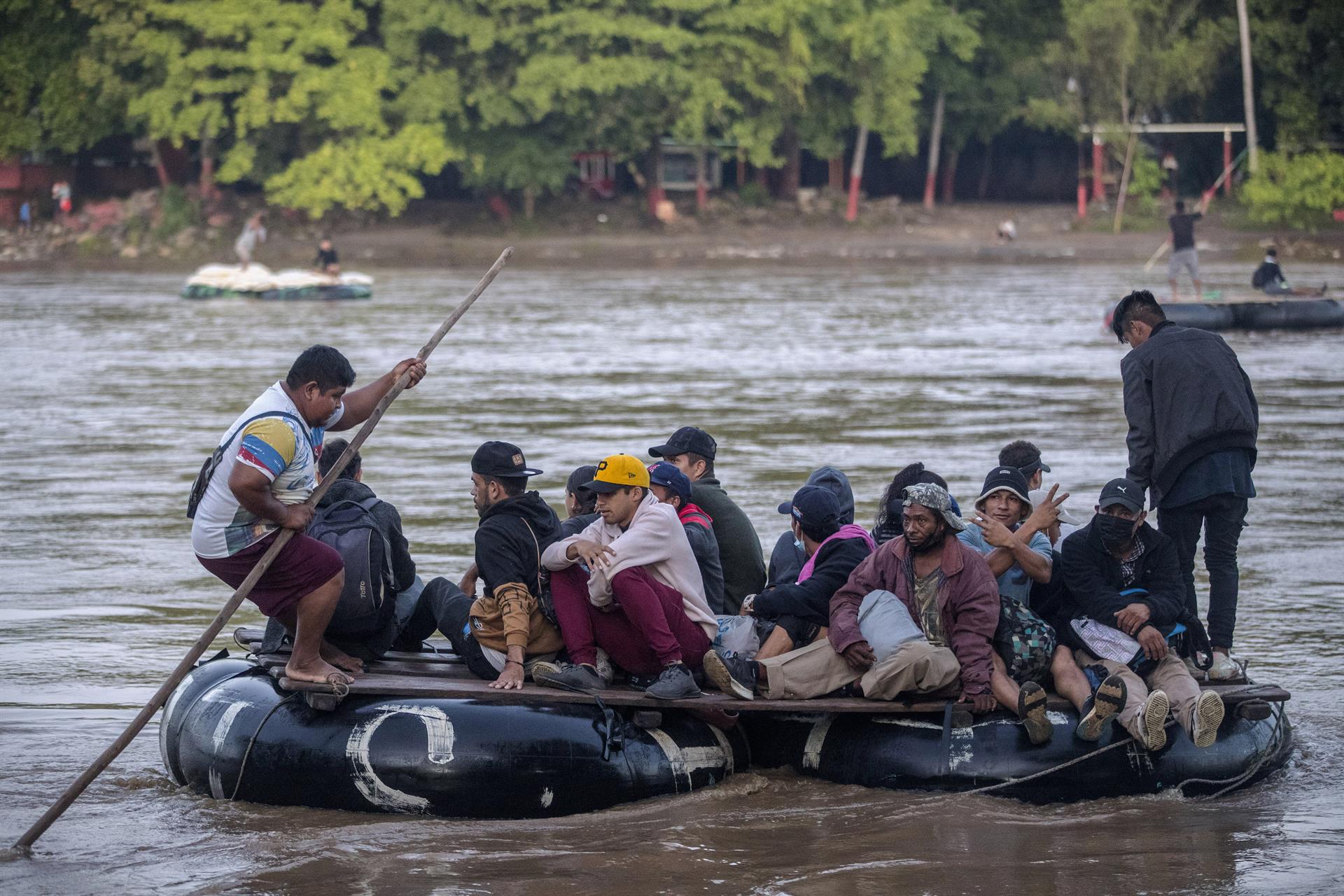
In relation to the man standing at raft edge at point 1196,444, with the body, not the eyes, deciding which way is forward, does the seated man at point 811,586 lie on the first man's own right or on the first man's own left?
on the first man's own left

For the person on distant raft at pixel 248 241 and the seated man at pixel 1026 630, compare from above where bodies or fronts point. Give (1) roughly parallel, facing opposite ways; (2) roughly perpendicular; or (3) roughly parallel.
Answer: roughly perpendicular

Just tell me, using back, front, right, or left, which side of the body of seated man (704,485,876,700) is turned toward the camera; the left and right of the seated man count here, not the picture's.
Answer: left

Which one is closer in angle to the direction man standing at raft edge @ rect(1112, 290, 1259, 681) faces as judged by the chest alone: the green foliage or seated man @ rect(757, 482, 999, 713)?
the green foliage

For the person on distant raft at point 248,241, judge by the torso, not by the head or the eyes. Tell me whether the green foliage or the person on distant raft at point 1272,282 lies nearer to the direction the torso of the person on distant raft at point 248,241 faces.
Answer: the green foliage

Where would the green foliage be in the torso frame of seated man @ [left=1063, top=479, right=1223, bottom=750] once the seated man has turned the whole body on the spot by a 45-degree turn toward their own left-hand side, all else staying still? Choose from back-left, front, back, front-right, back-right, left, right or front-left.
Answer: back-left

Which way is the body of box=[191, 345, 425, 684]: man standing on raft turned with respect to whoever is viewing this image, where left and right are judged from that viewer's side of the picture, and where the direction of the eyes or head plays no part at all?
facing to the right of the viewer

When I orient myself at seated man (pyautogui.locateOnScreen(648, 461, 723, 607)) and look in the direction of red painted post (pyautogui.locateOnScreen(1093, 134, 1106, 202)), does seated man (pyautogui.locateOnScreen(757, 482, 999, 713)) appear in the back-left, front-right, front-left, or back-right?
back-right

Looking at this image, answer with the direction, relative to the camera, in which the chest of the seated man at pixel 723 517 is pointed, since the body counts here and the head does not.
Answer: to the viewer's left

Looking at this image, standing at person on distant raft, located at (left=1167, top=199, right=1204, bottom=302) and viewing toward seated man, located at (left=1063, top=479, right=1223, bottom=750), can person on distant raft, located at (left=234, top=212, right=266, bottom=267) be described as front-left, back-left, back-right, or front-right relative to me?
back-right

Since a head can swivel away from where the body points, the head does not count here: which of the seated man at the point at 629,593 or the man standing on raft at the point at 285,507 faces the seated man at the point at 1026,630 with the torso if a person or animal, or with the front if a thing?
the man standing on raft

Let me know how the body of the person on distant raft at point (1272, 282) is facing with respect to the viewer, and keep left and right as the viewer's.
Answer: facing to the right of the viewer

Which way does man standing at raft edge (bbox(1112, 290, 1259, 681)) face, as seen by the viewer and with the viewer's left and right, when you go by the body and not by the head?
facing away from the viewer and to the left of the viewer
